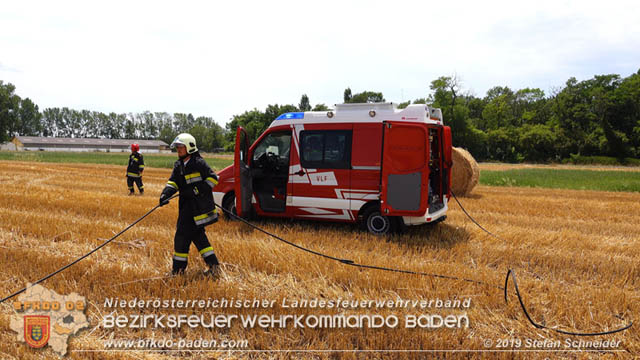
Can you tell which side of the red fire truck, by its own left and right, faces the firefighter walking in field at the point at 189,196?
left

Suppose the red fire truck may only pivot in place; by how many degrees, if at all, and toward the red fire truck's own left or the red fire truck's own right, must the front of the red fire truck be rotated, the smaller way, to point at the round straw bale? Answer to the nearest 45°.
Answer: approximately 90° to the red fire truck's own right

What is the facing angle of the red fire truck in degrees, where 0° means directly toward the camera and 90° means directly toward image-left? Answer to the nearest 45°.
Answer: approximately 135°
